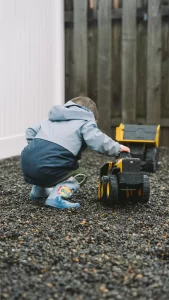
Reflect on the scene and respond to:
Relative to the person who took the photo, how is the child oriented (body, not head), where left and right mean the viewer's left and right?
facing away from the viewer and to the right of the viewer

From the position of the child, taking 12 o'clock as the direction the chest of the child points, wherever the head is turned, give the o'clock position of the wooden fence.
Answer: The wooden fence is roughly at 11 o'clock from the child.
